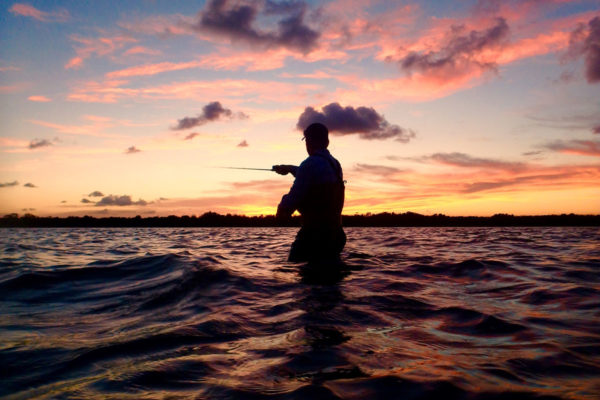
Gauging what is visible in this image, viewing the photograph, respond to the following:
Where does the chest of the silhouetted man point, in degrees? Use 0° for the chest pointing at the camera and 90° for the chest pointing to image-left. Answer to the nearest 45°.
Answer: approximately 135°
